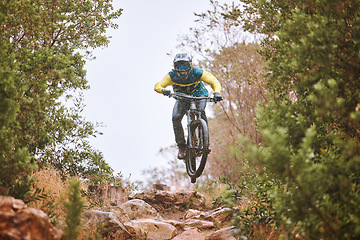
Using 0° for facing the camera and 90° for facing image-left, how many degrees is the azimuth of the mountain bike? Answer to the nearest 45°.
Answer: approximately 0°

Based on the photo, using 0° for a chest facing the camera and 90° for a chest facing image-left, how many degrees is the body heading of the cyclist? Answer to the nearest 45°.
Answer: approximately 0°
